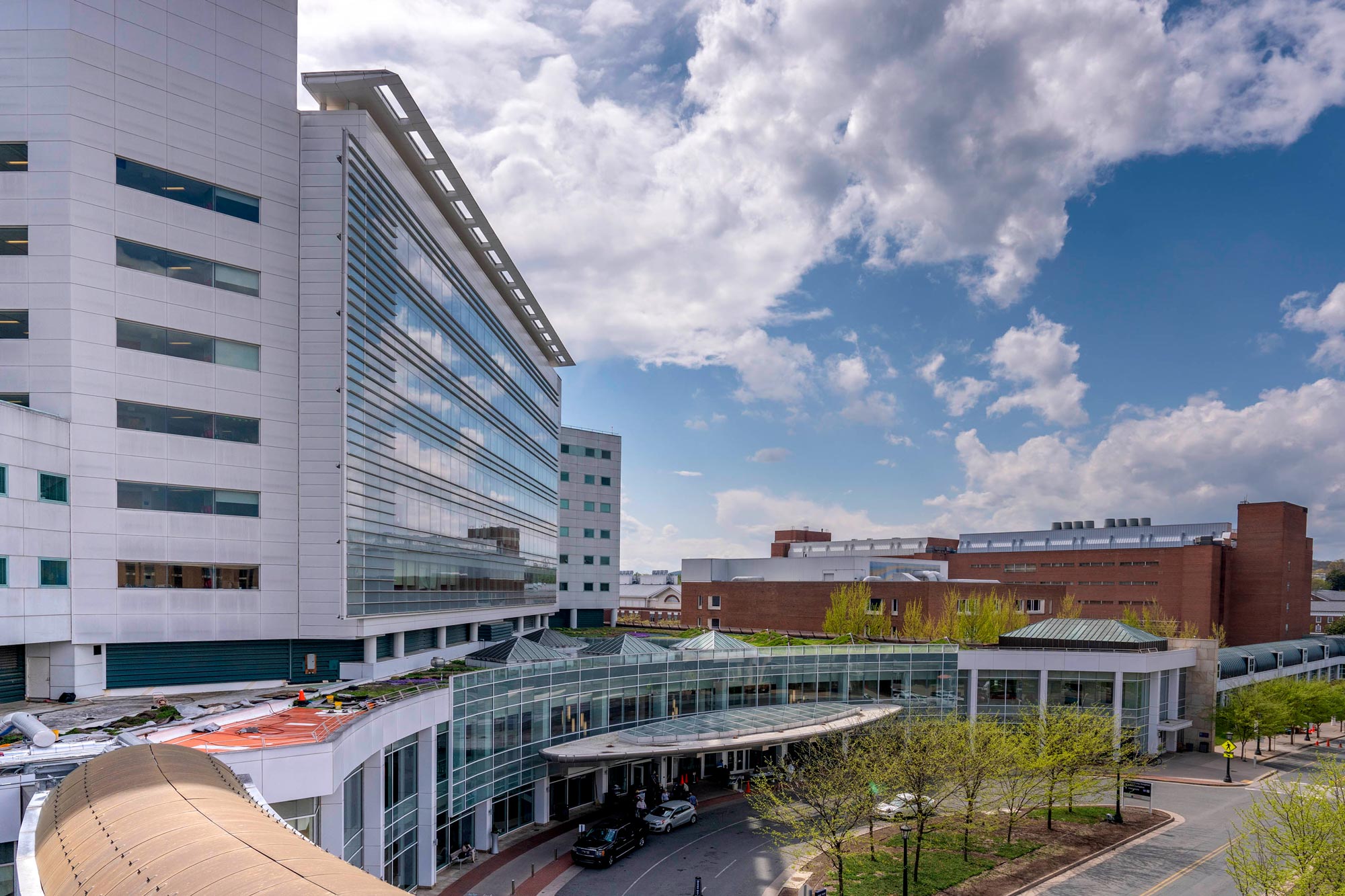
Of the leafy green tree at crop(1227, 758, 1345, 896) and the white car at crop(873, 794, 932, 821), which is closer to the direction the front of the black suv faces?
the leafy green tree

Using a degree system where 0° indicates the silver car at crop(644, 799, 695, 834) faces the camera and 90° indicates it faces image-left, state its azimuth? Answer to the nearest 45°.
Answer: approximately 45°

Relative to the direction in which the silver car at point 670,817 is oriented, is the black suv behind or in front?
in front
